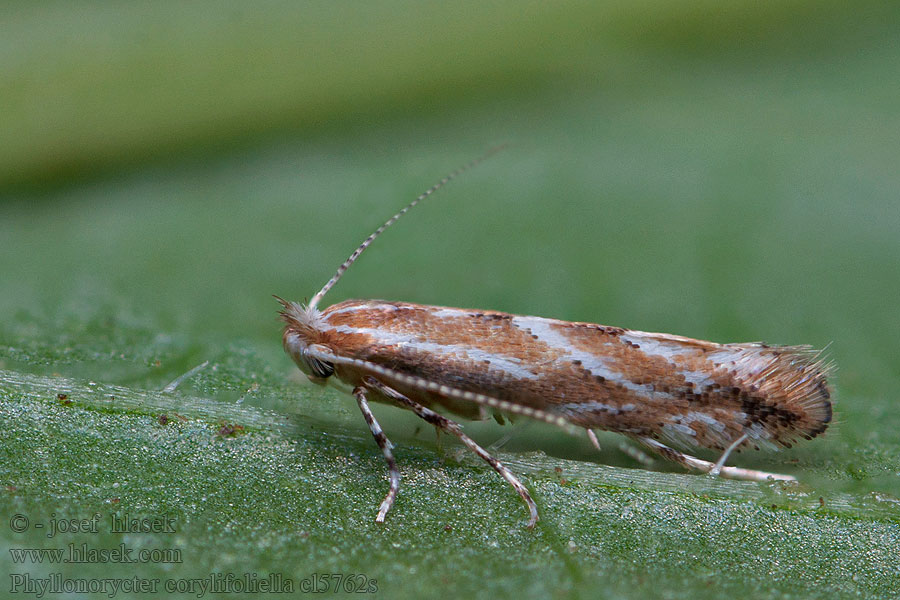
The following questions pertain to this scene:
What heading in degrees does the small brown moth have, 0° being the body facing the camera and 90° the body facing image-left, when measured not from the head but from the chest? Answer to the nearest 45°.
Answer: approximately 90°

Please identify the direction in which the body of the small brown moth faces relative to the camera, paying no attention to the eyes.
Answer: to the viewer's left
